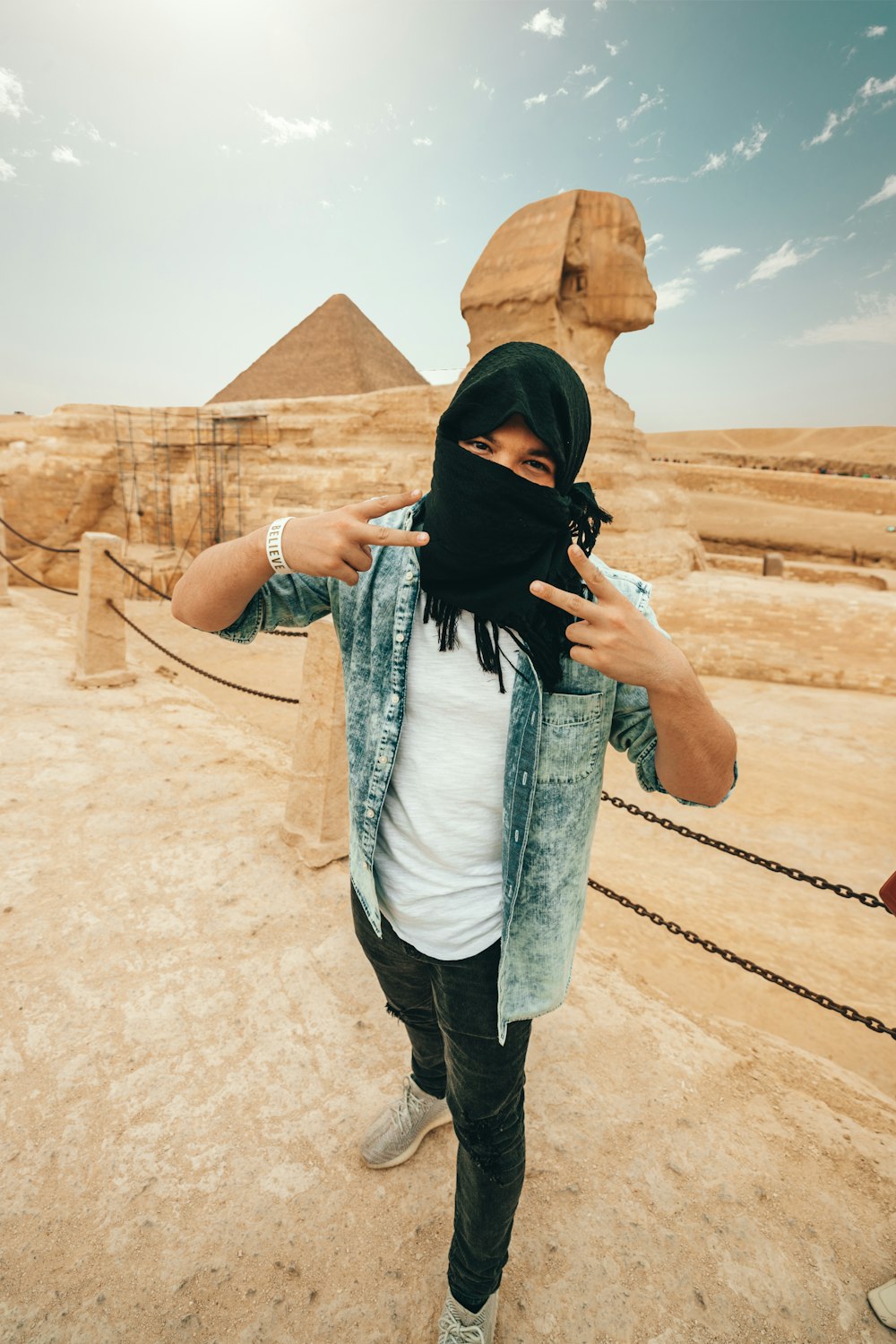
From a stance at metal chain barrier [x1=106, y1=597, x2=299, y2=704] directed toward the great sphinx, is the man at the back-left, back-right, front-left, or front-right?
back-right

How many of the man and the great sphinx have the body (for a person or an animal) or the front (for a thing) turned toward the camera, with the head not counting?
1

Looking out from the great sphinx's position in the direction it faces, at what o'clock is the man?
The man is roughly at 3 o'clock from the great sphinx.

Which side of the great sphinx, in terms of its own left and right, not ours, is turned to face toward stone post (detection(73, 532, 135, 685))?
right

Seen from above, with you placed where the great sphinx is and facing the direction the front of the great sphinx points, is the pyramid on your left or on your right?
on your left

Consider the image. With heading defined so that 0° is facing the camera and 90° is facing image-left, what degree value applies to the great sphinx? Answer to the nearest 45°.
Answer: approximately 270°

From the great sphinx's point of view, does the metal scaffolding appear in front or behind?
behind

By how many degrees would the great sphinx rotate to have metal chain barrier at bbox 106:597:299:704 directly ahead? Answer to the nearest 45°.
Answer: approximately 90° to its right

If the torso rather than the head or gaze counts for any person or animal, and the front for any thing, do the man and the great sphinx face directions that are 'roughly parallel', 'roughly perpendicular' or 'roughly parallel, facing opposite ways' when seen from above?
roughly perpendicular

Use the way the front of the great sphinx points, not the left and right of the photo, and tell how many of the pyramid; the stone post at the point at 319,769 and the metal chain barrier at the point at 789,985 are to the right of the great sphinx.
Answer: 2

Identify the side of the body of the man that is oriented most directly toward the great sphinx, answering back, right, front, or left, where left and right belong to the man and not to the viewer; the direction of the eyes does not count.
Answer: back
